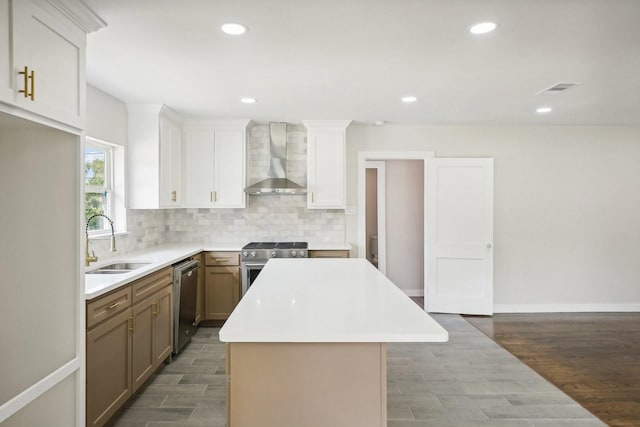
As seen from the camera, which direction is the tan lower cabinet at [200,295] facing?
to the viewer's right

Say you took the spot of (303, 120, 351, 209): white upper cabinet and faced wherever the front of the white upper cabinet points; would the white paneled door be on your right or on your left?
on your left

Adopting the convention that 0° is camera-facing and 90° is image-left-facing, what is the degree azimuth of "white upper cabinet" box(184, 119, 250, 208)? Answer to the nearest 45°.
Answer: approximately 0°

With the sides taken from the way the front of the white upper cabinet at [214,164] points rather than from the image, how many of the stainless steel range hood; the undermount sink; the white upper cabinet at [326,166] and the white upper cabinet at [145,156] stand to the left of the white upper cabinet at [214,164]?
2

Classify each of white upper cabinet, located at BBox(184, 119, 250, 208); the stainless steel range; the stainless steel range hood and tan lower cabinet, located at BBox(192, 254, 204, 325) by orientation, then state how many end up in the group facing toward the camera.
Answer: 3

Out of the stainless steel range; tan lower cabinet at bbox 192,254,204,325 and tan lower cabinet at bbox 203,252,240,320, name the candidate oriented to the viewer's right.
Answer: tan lower cabinet at bbox 192,254,204,325

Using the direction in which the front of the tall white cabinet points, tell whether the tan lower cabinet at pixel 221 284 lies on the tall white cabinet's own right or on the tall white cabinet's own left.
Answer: on the tall white cabinet's own left

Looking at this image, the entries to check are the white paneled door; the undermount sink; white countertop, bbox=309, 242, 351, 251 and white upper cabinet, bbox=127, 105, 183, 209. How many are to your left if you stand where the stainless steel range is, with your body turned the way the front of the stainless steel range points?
2

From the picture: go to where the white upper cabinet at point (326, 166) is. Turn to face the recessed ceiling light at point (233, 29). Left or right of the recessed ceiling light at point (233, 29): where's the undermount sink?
right
